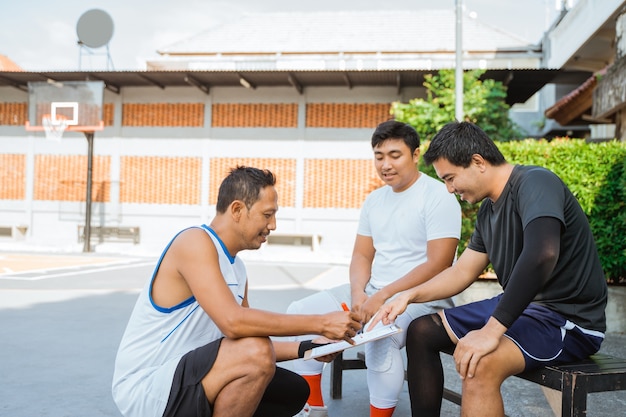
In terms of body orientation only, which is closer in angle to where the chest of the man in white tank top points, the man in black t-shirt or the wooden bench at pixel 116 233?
the man in black t-shirt

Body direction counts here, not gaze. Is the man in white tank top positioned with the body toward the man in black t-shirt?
yes

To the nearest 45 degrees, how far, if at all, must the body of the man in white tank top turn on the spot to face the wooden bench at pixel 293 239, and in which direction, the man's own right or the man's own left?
approximately 90° to the man's own left

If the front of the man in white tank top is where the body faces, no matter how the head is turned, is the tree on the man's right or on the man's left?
on the man's left

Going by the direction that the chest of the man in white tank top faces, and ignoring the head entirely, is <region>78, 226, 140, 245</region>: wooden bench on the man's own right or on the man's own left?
on the man's own left

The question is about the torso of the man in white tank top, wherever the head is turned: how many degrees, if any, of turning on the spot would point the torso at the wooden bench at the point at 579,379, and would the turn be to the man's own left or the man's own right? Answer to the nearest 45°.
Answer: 0° — they already face it

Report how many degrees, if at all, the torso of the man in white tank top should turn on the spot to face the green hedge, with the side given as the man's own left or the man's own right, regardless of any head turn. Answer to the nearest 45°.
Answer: approximately 45° to the man's own left

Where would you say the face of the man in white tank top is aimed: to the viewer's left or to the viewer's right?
to the viewer's right

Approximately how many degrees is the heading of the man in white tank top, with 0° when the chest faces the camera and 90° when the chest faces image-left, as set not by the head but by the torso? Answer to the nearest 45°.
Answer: approximately 270°

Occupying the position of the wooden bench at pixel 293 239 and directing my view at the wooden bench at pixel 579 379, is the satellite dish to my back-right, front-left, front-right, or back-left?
back-right

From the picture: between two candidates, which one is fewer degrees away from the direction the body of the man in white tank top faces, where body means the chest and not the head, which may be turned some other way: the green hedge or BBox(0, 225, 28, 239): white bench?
the green hedge

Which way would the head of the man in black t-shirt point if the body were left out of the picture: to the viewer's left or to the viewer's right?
to the viewer's left

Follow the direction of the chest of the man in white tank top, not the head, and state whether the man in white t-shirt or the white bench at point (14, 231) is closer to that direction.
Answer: the man in white t-shirt

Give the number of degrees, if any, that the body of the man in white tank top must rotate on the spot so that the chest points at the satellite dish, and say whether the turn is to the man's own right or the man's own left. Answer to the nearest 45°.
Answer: approximately 90° to the man's own left
